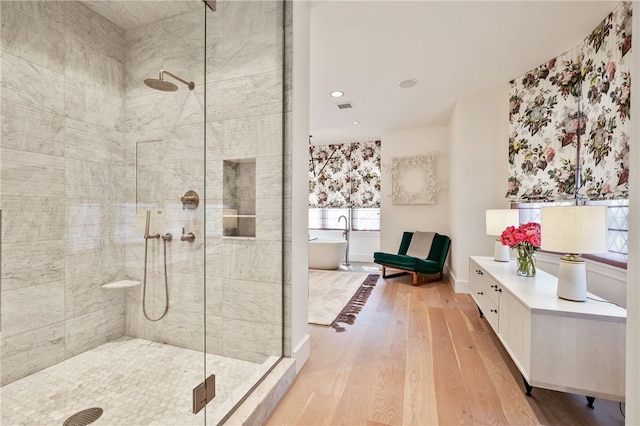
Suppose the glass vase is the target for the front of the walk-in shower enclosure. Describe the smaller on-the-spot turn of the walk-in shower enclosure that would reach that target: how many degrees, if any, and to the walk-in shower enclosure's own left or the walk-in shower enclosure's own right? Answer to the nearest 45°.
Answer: approximately 45° to the walk-in shower enclosure's own left

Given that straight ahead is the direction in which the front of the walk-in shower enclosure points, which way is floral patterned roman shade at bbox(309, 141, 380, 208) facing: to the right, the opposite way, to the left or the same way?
to the right

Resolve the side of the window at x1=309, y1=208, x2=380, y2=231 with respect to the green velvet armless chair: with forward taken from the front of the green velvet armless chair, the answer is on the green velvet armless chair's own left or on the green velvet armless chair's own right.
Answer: on the green velvet armless chair's own right

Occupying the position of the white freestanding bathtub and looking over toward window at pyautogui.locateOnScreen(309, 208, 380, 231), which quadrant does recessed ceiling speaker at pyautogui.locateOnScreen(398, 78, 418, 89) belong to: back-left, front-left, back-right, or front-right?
back-right

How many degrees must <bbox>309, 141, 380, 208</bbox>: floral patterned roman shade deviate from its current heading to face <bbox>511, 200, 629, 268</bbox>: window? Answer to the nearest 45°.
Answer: approximately 45° to its left

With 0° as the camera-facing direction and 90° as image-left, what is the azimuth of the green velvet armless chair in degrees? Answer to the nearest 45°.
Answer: approximately 45°

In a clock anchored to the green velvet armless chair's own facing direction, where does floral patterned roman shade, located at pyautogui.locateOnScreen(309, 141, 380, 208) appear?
The floral patterned roman shade is roughly at 3 o'clock from the green velvet armless chair.

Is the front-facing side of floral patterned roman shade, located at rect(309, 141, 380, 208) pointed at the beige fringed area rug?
yes

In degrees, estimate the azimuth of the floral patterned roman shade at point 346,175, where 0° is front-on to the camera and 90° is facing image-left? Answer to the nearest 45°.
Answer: approximately 0°
